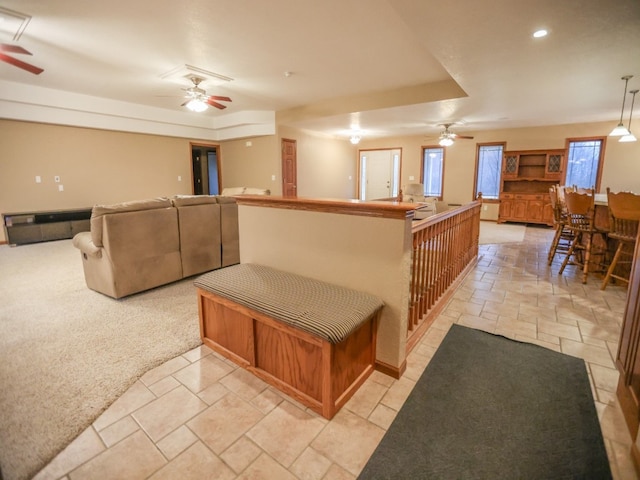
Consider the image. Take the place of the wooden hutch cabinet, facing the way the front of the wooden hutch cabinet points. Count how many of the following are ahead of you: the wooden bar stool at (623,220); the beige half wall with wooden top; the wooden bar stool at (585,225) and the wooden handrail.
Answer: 4

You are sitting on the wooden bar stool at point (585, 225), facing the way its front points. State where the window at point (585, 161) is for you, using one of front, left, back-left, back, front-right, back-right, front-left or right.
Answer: front-left

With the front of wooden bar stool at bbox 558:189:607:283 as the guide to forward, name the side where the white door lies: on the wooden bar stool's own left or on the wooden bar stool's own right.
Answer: on the wooden bar stool's own left

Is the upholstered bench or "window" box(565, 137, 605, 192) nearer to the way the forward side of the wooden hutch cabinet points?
the upholstered bench

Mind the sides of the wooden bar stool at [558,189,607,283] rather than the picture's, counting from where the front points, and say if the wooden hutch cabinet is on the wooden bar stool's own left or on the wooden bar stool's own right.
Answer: on the wooden bar stool's own left

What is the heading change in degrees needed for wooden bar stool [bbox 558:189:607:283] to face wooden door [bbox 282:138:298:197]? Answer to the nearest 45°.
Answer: approximately 135° to its left

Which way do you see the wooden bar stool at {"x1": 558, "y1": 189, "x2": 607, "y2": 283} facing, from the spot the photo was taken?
facing away from the viewer and to the right of the viewer

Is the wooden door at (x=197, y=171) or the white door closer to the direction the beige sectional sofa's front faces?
the wooden door

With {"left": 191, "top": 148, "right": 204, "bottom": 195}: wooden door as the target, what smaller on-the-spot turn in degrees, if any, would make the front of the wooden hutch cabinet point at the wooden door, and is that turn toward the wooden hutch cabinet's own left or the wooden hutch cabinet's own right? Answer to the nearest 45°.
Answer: approximately 90° to the wooden hutch cabinet's own right

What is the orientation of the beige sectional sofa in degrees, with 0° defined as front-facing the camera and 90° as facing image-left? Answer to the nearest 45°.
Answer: approximately 135°

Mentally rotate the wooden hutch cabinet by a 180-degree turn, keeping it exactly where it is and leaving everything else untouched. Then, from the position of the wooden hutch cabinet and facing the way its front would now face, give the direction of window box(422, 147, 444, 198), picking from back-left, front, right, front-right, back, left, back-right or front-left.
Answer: left

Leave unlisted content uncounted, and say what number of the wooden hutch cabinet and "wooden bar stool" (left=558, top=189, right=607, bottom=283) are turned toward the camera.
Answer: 1

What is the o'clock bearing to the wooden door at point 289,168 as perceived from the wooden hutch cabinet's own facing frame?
The wooden door is roughly at 2 o'clock from the wooden hutch cabinet.

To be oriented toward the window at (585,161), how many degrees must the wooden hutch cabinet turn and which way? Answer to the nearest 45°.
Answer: approximately 90° to its left
